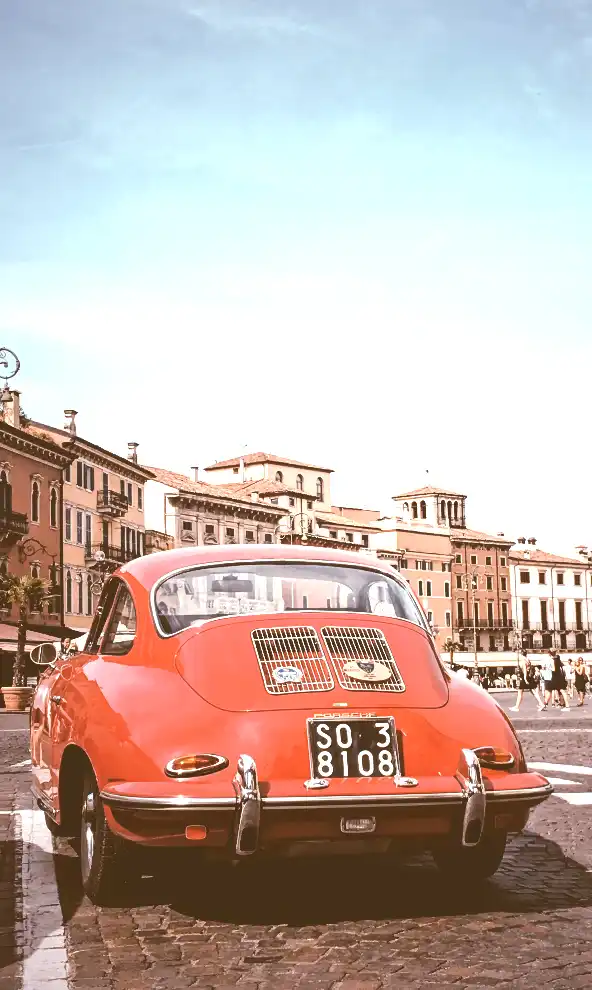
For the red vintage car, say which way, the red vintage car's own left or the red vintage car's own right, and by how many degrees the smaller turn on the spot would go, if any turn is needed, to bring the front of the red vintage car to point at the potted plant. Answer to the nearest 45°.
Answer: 0° — it already faces it

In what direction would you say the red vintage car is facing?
away from the camera
